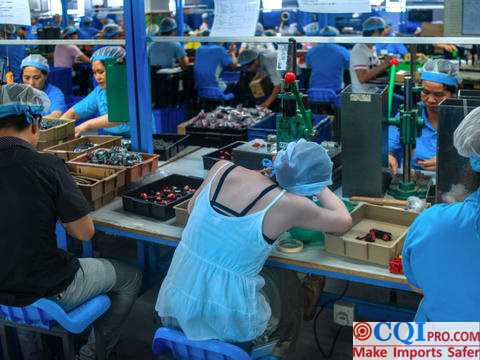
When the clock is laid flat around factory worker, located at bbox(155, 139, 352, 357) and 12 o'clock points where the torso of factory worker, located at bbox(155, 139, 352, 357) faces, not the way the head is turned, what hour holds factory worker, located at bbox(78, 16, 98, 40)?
factory worker, located at bbox(78, 16, 98, 40) is roughly at 10 o'clock from factory worker, located at bbox(155, 139, 352, 357).

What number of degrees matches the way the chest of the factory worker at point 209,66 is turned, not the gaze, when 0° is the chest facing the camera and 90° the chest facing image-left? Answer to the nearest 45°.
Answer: approximately 225°

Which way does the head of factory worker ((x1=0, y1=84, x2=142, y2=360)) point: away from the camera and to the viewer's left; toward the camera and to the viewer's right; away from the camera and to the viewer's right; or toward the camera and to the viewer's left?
away from the camera and to the viewer's right

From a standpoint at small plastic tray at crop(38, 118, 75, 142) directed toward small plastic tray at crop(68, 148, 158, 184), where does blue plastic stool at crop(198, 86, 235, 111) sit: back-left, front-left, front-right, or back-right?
back-left

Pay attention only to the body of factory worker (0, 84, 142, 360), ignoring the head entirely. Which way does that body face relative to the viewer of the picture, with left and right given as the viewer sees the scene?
facing away from the viewer and to the right of the viewer

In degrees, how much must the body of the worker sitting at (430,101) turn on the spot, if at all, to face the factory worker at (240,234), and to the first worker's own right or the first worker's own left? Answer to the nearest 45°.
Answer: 0° — they already face them

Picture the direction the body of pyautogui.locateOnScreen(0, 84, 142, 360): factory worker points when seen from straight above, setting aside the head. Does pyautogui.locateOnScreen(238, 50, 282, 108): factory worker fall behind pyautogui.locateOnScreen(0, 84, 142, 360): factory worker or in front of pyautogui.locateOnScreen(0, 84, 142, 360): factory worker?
in front

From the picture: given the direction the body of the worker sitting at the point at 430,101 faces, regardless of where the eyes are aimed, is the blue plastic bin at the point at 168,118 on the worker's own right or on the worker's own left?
on the worker's own right

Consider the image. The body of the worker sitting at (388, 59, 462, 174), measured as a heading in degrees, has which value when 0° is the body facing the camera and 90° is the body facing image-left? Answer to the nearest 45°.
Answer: approximately 45°

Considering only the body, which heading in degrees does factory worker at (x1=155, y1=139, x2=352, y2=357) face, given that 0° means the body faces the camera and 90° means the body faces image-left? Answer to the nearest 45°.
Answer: approximately 225°
